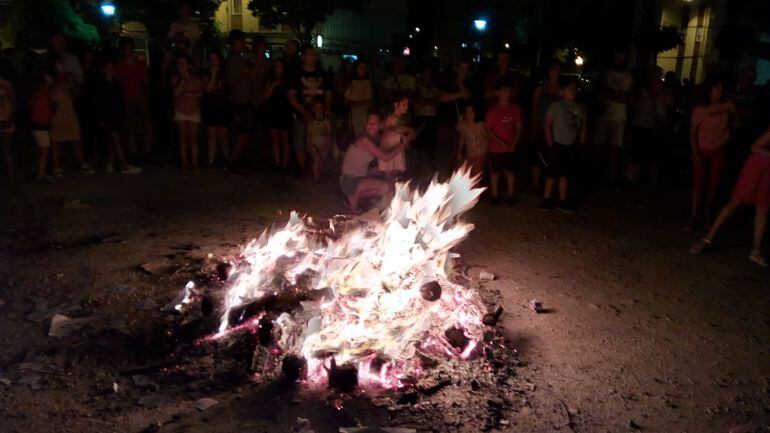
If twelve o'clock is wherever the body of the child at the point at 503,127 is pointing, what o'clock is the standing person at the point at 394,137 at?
The standing person is roughly at 2 o'clock from the child.

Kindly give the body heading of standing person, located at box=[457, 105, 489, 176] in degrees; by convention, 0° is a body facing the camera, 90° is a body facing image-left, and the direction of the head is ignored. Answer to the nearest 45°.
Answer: approximately 0°

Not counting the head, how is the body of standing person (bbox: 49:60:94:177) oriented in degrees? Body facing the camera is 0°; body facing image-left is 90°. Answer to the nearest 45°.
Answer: approximately 315°

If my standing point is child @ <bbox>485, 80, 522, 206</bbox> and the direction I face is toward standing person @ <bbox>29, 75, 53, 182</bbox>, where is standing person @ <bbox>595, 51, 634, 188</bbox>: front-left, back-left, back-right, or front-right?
back-right

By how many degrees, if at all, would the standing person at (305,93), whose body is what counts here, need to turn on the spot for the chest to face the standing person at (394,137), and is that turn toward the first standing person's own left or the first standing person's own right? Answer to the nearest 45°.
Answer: approximately 45° to the first standing person's own left

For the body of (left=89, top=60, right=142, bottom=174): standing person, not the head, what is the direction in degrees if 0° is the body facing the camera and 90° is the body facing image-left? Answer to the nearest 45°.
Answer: approximately 315°

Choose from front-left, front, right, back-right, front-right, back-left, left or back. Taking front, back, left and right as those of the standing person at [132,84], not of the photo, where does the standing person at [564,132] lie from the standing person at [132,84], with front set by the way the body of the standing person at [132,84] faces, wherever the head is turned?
front-left

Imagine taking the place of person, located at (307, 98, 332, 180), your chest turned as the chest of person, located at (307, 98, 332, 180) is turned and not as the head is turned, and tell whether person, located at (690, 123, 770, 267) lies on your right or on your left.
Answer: on your left

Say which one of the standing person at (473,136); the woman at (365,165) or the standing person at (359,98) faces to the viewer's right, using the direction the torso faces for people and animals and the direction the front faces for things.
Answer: the woman

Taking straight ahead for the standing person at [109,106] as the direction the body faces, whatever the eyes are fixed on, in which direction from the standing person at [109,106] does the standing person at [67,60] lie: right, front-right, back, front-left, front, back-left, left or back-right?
back
